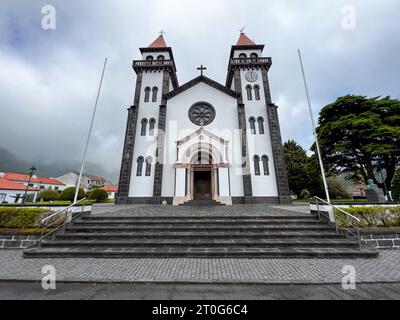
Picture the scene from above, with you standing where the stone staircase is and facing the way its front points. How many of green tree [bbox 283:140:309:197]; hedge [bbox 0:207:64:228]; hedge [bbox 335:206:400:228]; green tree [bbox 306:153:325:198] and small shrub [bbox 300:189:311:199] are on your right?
1

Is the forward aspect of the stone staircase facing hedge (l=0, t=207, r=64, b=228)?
no

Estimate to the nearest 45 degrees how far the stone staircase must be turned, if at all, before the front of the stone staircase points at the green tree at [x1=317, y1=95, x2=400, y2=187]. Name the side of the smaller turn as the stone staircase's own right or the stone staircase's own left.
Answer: approximately 135° to the stone staircase's own left

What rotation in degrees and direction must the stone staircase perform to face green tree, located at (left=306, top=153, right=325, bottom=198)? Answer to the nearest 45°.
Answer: approximately 135° to its left

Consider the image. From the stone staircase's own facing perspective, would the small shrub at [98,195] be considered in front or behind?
behind

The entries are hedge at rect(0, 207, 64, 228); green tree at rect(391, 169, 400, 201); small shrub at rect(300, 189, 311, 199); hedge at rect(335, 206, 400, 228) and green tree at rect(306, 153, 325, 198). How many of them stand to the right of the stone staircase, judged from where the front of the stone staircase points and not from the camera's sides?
1

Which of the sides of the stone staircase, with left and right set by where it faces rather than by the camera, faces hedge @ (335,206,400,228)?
left

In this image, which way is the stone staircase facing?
toward the camera

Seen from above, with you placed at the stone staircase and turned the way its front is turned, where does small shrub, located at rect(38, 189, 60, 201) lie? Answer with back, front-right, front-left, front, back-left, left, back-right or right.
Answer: back-right

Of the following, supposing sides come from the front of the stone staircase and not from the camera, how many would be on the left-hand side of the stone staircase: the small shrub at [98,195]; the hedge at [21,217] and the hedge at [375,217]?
1

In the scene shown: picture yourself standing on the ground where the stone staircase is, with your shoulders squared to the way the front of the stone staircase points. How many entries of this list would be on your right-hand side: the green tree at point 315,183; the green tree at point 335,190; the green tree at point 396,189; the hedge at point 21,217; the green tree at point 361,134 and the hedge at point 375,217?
1

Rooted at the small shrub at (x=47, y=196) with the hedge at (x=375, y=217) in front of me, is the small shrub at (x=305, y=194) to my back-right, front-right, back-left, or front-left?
front-left

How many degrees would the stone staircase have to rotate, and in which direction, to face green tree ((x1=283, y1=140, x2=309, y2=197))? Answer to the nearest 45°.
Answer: approximately 135° to its left

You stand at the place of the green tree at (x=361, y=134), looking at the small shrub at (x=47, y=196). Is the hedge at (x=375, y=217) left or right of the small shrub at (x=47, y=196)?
left

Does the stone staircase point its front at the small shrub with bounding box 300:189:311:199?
no
